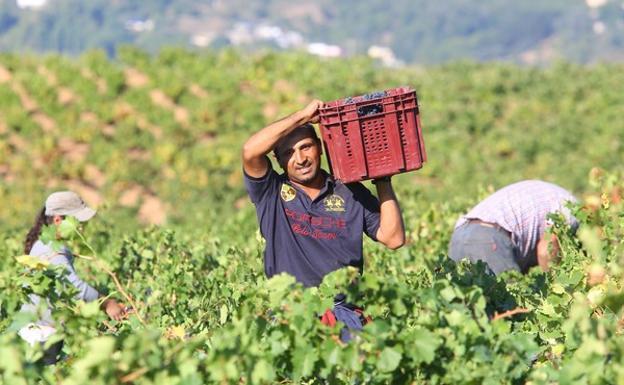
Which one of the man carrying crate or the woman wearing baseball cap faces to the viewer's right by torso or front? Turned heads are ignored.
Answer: the woman wearing baseball cap

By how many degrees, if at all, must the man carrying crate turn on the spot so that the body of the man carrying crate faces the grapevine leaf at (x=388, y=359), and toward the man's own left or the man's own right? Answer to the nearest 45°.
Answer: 0° — they already face it

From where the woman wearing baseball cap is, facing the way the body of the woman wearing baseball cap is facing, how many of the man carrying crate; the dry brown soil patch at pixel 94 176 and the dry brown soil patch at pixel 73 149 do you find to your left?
2

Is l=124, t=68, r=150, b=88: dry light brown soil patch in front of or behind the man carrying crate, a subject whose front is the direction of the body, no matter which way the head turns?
behind

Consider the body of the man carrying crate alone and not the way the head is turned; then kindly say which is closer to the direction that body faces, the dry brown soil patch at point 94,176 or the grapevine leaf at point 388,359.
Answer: the grapevine leaf

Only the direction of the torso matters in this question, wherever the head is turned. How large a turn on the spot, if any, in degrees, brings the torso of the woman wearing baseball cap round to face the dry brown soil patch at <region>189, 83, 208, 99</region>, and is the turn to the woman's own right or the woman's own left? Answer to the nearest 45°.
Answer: approximately 90° to the woman's own left

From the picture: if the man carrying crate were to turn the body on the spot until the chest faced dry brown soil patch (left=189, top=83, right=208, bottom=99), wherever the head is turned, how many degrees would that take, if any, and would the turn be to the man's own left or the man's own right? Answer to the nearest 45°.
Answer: approximately 180°

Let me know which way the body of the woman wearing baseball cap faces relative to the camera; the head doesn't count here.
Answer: to the viewer's right

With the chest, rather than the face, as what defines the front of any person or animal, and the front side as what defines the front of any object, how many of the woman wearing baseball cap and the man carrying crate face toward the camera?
1

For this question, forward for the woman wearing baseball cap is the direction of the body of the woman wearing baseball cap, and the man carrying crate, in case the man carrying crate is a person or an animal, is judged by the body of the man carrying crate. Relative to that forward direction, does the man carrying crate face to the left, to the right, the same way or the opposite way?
to the right

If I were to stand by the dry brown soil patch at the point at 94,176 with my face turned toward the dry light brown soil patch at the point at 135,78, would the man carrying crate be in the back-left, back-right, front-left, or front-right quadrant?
back-right

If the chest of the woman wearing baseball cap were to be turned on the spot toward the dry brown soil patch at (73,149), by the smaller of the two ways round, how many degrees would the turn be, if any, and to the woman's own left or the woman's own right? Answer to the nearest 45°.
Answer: approximately 90° to the woman's own left

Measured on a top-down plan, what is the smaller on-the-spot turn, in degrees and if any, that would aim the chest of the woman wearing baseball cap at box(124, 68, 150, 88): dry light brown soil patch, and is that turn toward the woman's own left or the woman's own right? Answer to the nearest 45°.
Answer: approximately 90° to the woman's own left

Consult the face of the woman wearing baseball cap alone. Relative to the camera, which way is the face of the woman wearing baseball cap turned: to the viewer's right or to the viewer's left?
to the viewer's right
